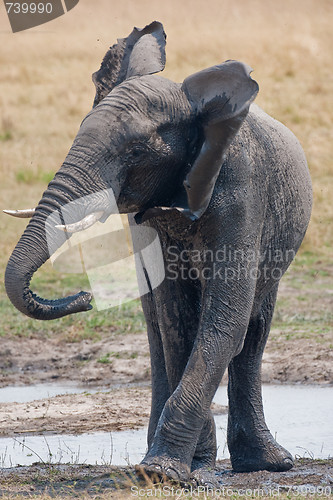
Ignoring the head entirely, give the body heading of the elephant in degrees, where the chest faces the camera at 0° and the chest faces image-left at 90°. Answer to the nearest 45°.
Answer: approximately 45°
